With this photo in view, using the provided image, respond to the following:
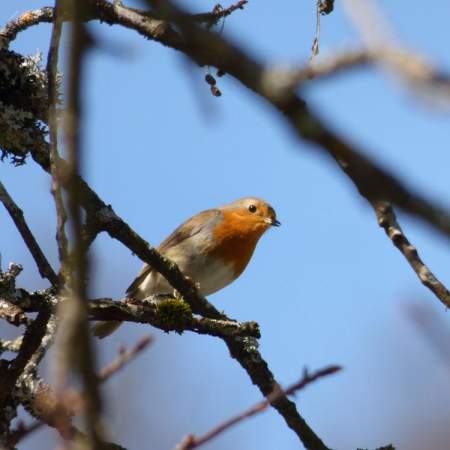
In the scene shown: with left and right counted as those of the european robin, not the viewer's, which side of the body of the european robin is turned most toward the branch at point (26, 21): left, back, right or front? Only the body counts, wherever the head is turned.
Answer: back

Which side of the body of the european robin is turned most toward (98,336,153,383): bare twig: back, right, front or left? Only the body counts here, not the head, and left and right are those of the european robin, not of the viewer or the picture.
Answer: right

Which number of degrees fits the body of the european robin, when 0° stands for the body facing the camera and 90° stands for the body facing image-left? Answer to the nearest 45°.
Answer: approximately 270°

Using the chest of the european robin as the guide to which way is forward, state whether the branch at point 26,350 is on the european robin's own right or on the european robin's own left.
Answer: on the european robin's own right
